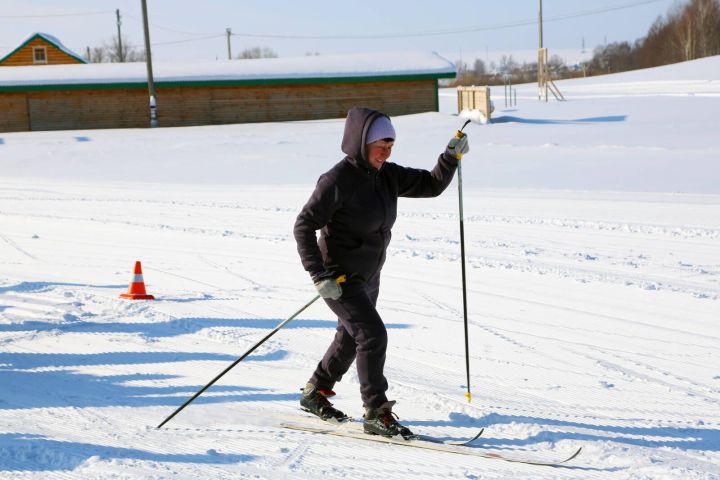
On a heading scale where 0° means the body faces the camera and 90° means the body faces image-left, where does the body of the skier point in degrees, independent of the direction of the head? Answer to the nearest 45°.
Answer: approximately 315°

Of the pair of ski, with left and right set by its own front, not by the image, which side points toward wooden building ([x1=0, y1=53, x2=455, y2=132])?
left

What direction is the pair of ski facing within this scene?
to the viewer's right

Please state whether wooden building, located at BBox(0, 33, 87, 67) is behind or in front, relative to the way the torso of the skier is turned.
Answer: behind

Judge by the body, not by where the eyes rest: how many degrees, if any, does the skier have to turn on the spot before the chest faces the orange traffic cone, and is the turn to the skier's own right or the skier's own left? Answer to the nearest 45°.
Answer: approximately 180°

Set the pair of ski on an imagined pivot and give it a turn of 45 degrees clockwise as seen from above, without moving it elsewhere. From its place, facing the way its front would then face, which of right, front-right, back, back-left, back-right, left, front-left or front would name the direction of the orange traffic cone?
back

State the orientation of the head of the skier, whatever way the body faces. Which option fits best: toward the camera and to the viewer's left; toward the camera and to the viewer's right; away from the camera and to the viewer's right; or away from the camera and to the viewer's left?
toward the camera and to the viewer's right
